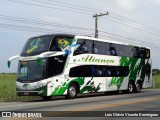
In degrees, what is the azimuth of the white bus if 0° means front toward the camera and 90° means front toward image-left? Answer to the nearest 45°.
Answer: approximately 45°
